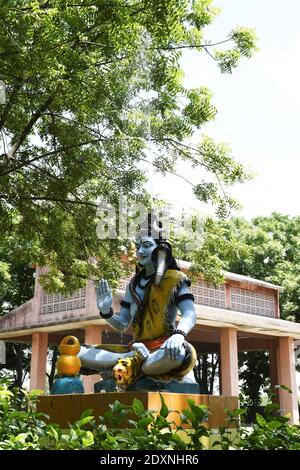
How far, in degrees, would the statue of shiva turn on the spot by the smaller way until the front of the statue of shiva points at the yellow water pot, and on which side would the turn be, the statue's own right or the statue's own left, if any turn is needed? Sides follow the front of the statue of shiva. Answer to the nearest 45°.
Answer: approximately 45° to the statue's own right

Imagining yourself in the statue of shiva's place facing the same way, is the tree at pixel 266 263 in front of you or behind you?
behind

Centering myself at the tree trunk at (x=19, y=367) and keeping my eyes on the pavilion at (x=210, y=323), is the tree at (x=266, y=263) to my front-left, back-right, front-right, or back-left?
front-left

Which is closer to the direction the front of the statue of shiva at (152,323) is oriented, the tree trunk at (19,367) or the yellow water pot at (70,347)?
the yellow water pot

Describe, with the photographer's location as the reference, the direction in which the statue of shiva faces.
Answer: facing the viewer and to the left of the viewer
